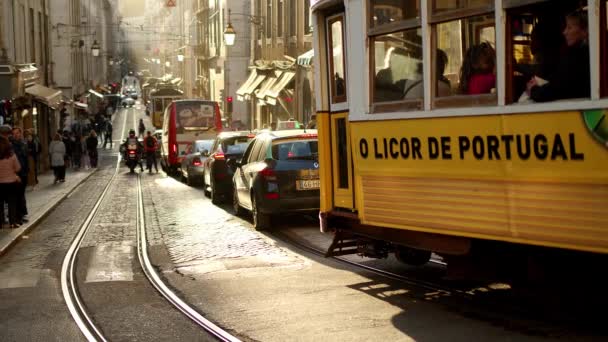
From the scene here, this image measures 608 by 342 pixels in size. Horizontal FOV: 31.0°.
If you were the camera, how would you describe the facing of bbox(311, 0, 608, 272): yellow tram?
facing away from the viewer and to the left of the viewer

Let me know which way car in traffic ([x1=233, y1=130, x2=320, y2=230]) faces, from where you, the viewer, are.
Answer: facing away from the viewer and to the left of the viewer

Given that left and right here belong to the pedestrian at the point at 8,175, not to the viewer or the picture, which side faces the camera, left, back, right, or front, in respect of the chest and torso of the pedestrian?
back

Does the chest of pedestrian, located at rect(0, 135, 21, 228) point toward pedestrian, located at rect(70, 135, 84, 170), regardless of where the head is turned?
yes

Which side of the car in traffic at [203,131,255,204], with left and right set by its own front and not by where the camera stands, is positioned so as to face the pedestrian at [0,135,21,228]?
left

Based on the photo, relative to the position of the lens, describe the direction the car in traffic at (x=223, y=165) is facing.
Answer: facing away from the viewer and to the left of the viewer

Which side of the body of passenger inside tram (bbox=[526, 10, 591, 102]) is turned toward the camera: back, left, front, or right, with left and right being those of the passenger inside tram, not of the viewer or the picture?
left

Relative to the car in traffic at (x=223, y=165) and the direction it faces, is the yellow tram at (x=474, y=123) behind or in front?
behind

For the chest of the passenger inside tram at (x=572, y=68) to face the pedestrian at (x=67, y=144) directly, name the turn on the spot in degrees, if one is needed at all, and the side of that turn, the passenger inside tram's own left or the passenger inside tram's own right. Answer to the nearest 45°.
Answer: approximately 45° to the passenger inside tram's own right
